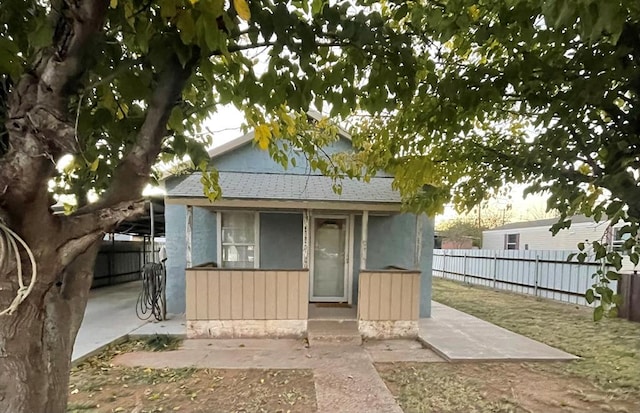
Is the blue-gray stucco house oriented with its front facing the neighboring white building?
no

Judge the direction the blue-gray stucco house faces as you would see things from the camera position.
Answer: facing the viewer

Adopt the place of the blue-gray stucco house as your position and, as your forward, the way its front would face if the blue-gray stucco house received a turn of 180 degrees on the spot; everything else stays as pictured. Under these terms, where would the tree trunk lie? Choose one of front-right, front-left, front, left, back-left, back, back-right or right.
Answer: back

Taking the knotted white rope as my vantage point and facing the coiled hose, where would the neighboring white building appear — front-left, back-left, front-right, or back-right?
front-right

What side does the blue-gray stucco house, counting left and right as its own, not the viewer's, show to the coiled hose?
right

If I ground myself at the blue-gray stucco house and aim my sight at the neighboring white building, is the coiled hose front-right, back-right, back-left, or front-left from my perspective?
back-left

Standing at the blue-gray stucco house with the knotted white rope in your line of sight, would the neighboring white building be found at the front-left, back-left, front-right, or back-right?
back-left

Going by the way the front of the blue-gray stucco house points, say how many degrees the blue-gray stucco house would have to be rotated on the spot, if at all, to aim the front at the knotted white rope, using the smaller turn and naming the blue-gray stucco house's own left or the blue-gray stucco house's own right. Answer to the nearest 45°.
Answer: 0° — it already faces it
